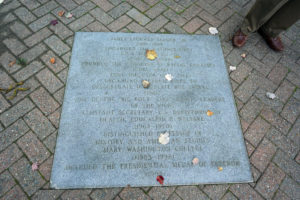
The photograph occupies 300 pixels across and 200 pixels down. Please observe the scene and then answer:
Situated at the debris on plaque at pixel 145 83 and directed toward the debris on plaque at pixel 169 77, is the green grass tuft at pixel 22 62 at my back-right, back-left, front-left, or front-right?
back-left

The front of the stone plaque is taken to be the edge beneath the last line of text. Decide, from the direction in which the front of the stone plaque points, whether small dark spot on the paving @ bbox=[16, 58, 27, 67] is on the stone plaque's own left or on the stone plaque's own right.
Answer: on the stone plaque's own right

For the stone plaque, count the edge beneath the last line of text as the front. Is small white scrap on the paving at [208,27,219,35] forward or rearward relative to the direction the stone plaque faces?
rearward

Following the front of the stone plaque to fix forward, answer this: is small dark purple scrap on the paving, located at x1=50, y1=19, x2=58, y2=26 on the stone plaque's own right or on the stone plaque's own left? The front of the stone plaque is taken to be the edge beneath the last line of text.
on the stone plaque's own right

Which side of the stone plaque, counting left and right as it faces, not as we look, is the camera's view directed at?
front
